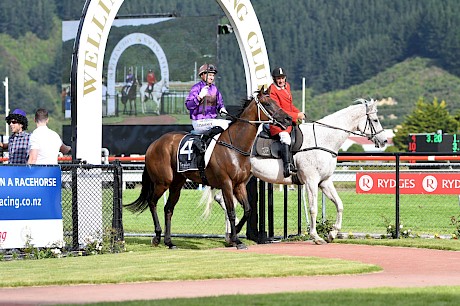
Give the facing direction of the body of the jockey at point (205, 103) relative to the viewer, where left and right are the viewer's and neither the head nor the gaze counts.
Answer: facing the viewer and to the right of the viewer

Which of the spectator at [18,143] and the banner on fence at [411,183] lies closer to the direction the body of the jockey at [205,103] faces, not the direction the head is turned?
the banner on fence

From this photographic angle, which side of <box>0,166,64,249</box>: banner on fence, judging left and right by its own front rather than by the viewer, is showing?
front

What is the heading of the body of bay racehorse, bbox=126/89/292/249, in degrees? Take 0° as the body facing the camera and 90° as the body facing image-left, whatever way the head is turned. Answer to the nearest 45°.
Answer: approximately 315°

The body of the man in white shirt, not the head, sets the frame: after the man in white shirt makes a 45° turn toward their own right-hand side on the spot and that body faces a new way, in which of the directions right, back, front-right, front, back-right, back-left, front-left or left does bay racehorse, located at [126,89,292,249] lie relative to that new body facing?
front-right

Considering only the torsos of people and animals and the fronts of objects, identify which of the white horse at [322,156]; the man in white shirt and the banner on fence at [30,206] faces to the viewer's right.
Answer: the white horse

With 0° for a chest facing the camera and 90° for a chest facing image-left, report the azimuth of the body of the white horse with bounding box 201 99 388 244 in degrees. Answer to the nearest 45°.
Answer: approximately 270°

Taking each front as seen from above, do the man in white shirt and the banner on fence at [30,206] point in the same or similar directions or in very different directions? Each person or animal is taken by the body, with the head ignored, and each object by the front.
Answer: very different directions

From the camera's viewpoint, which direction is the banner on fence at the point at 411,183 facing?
toward the camera

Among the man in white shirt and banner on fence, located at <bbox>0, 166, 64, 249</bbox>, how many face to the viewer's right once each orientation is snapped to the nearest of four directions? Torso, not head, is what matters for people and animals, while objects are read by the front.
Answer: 0

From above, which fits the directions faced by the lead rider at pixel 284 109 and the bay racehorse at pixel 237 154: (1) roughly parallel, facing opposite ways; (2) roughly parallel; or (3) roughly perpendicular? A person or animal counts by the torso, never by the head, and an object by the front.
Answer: roughly parallel

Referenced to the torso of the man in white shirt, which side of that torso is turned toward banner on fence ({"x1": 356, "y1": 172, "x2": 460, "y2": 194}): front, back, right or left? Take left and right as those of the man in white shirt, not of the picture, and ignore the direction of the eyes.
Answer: right
